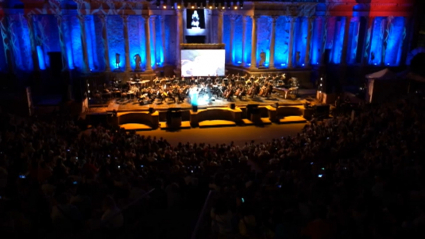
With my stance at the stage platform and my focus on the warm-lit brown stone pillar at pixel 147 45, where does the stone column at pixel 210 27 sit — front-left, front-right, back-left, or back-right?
front-right

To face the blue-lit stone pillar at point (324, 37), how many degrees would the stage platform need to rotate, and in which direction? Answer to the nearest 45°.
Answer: approximately 135° to its left

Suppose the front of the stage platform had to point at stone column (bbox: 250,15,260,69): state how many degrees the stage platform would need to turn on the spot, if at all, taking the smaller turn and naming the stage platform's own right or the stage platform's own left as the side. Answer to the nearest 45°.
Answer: approximately 135° to the stage platform's own left

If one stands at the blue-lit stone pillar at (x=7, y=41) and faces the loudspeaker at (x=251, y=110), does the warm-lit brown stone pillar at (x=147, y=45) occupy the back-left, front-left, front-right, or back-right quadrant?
front-left

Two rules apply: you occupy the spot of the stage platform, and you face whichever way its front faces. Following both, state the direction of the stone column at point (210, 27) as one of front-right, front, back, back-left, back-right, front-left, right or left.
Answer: back

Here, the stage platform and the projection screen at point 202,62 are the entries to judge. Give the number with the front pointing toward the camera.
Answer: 2

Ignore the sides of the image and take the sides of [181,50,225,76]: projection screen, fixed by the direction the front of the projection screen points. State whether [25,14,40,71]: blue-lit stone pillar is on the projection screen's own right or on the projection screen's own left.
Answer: on the projection screen's own right

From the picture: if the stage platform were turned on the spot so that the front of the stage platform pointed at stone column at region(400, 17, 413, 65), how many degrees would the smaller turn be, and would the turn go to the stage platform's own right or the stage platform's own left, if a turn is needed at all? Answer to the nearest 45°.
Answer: approximately 135° to the stage platform's own left

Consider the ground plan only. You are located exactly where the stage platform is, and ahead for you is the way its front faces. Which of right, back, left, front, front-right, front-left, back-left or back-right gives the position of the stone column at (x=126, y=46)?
back-right

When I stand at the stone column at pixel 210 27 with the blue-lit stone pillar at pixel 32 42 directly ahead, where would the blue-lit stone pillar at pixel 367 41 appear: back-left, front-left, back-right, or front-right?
back-left

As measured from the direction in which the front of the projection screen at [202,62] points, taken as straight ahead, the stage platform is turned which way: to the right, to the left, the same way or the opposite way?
the same way

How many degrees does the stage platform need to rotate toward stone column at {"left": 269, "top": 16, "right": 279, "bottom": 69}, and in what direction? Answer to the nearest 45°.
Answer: approximately 135° to its left

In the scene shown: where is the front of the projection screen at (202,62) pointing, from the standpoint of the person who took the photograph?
facing the viewer

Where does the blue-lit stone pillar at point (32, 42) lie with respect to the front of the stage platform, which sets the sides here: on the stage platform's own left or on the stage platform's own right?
on the stage platform's own right

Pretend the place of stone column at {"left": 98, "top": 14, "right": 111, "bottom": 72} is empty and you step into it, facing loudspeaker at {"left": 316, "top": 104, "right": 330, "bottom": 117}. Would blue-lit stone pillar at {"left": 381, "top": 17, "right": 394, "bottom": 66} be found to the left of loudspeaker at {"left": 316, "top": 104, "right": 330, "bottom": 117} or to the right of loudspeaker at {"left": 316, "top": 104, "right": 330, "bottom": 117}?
left
